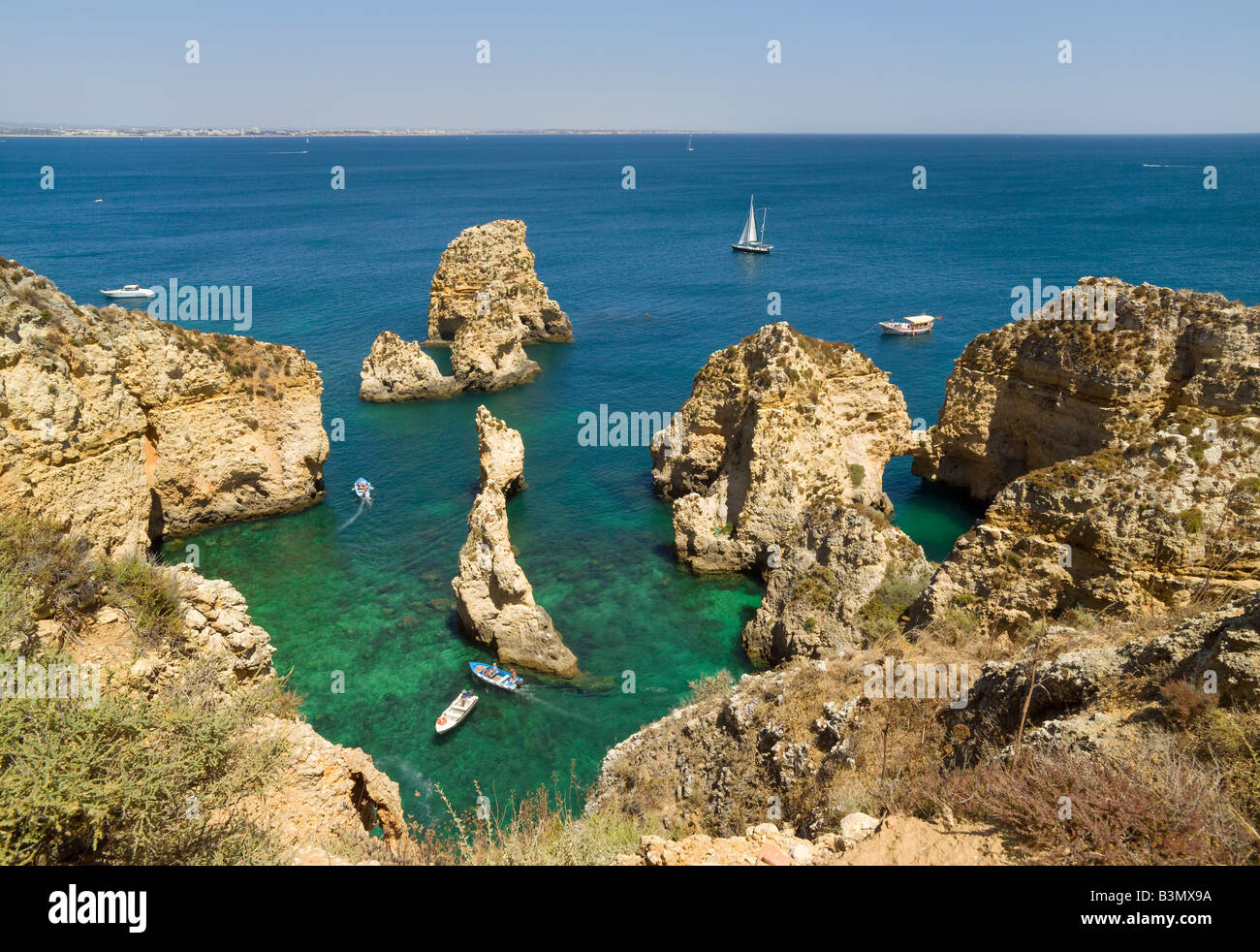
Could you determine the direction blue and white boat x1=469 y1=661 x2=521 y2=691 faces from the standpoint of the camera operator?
facing away from the viewer and to the left of the viewer

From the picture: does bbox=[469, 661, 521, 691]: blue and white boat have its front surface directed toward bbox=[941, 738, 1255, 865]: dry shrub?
no

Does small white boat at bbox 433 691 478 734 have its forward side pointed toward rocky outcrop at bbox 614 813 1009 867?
no

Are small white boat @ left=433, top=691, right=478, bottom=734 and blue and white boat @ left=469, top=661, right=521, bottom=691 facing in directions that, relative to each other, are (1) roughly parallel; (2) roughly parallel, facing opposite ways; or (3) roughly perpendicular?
roughly perpendicular

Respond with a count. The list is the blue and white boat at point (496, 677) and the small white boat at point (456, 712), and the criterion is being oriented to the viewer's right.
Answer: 0

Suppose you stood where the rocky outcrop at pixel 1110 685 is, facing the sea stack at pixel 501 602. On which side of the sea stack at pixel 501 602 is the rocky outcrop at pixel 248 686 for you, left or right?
left

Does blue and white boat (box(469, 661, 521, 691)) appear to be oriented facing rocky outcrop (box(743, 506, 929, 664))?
no

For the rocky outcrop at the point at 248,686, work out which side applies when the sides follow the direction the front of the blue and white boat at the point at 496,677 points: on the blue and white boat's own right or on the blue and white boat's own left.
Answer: on the blue and white boat's own left

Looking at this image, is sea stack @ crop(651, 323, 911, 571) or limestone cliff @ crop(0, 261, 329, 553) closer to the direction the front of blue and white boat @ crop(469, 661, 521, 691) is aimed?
the limestone cliff
